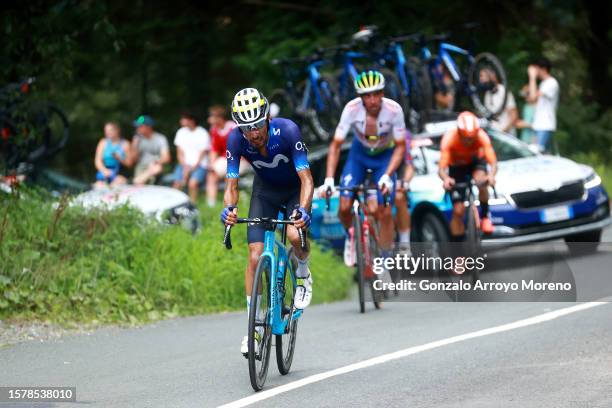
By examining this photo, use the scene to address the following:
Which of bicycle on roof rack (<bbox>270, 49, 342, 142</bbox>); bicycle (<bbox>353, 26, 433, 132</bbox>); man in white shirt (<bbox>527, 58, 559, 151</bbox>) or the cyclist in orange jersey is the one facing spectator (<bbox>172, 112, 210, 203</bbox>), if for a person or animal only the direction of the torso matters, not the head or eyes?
the man in white shirt

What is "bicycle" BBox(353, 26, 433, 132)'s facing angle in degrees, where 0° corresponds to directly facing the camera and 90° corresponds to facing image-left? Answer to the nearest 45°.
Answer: approximately 315°

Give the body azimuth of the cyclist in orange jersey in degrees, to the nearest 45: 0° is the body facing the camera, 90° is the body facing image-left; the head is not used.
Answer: approximately 0°

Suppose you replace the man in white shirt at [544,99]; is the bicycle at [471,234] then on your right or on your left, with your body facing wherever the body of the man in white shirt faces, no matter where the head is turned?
on your left

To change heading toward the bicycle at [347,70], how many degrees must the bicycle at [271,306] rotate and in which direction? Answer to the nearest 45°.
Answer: approximately 180°

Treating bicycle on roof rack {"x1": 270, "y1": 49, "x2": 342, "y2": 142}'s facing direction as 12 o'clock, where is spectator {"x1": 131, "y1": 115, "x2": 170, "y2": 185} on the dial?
The spectator is roughly at 5 o'clock from the bicycle on roof rack.

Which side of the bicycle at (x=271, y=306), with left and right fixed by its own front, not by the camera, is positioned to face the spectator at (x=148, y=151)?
back

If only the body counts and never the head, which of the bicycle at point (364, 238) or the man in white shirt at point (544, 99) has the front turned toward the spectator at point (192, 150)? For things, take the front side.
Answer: the man in white shirt

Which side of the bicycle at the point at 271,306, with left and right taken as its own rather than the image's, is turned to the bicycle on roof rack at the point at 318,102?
back

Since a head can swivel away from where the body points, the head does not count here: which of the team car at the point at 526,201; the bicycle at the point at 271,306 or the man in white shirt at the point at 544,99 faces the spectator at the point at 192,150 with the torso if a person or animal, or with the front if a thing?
the man in white shirt

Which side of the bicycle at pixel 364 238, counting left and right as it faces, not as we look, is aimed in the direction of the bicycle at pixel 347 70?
back
